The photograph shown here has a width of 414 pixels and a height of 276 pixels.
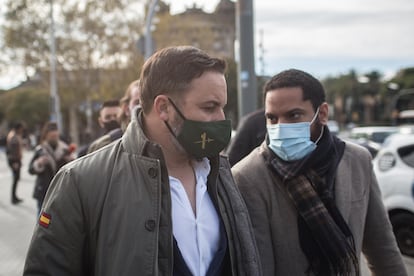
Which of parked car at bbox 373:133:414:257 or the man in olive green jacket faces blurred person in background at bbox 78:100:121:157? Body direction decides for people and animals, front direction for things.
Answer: the parked car

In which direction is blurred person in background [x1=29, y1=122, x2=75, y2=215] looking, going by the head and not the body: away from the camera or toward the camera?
toward the camera

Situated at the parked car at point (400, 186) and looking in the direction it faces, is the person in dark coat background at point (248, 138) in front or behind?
in front

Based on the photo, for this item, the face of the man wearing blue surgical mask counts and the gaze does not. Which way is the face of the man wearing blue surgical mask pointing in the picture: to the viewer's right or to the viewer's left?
to the viewer's left

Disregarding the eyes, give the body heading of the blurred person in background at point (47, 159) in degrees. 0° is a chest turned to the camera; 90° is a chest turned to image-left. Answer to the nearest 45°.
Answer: approximately 315°

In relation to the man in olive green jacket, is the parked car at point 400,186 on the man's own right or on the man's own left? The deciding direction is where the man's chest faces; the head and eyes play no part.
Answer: on the man's own left

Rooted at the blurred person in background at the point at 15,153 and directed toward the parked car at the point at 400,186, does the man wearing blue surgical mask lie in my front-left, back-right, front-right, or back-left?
front-right
